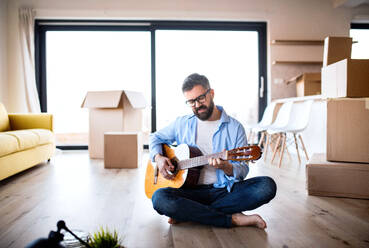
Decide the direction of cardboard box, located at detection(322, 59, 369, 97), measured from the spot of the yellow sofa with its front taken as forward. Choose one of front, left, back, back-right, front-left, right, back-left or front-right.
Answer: front

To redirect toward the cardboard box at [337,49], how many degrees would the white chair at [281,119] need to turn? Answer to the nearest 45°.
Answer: approximately 90° to its left

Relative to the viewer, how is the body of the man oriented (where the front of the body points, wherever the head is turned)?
toward the camera

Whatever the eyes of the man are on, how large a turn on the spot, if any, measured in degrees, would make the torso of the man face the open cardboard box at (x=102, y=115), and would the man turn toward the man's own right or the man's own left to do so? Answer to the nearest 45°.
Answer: approximately 135° to the man's own right

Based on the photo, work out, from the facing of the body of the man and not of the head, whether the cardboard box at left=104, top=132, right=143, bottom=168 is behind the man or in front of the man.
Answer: behind

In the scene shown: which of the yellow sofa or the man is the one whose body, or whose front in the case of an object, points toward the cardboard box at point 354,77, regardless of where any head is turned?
the yellow sofa

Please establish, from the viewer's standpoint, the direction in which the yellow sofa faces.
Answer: facing the viewer and to the right of the viewer

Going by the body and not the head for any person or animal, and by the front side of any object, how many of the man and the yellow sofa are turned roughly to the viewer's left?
0

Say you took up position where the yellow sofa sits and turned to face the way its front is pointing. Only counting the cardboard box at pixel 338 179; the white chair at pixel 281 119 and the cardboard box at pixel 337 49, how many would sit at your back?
0

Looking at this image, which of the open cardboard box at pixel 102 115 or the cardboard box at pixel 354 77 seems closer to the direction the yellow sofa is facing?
the cardboard box

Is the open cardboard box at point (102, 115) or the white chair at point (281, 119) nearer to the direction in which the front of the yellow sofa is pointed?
the white chair

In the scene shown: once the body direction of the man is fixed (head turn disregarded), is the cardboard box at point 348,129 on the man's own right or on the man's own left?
on the man's own left
